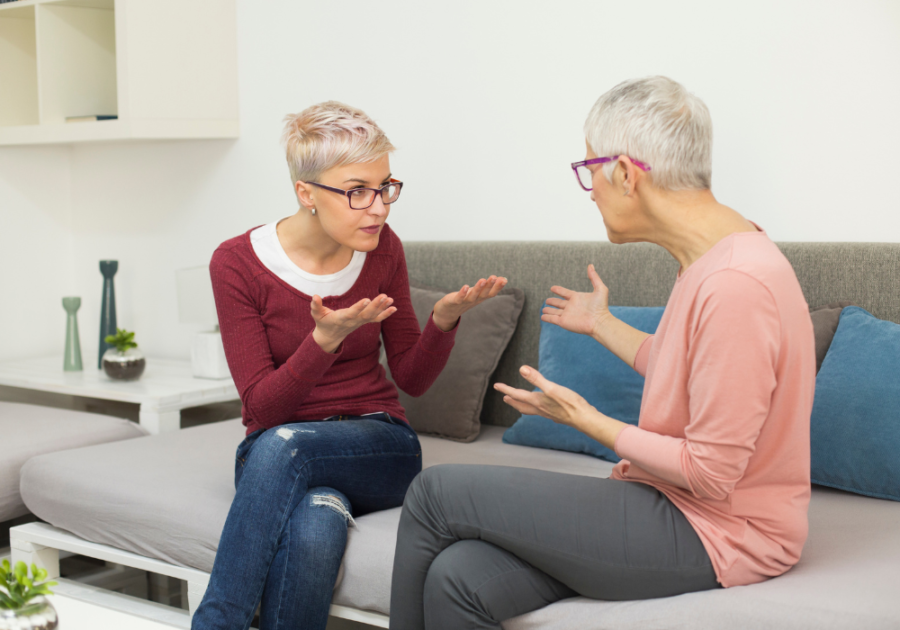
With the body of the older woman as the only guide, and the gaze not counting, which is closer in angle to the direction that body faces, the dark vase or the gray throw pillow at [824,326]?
the dark vase

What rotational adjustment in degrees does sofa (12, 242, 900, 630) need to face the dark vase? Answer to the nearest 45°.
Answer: approximately 90° to its right

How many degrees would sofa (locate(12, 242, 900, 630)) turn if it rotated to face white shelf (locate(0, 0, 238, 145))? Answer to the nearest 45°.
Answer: approximately 90° to its right

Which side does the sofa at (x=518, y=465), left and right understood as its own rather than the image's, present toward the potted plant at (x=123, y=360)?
right

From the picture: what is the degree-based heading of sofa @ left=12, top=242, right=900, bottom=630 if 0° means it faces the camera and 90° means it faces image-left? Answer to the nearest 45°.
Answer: approximately 45°

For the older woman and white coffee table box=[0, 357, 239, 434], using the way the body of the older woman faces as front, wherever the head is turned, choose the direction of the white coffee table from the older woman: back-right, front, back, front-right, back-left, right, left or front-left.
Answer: front-right

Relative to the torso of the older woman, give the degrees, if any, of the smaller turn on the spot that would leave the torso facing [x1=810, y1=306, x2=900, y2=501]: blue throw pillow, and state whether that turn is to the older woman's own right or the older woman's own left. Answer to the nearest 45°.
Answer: approximately 135° to the older woman's own right

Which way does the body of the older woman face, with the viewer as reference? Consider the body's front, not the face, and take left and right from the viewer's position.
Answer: facing to the left of the viewer

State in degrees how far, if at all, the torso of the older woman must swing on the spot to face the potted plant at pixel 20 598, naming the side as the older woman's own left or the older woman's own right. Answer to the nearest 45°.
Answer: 0° — they already face it

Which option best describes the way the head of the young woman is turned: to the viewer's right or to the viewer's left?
to the viewer's right
